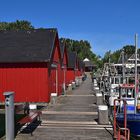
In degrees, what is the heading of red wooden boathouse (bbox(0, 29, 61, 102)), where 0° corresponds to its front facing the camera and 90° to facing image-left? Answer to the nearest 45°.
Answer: approximately 270°

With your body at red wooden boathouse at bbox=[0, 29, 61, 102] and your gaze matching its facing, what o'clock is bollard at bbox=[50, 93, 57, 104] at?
The bollard is roughly at 1 o'clock from the red wooden boathouse.

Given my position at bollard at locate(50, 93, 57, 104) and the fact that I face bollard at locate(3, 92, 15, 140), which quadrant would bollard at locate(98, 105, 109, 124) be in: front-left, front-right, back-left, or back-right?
front-left

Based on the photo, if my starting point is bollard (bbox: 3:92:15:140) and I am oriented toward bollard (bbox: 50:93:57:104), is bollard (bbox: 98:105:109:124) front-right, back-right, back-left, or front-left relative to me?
front-right

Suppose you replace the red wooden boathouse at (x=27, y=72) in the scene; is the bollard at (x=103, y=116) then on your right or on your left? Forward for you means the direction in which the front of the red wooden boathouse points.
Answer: on your right

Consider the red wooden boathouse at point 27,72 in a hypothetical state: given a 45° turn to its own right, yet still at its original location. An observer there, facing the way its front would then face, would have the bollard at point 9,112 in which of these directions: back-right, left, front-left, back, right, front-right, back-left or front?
front-right
